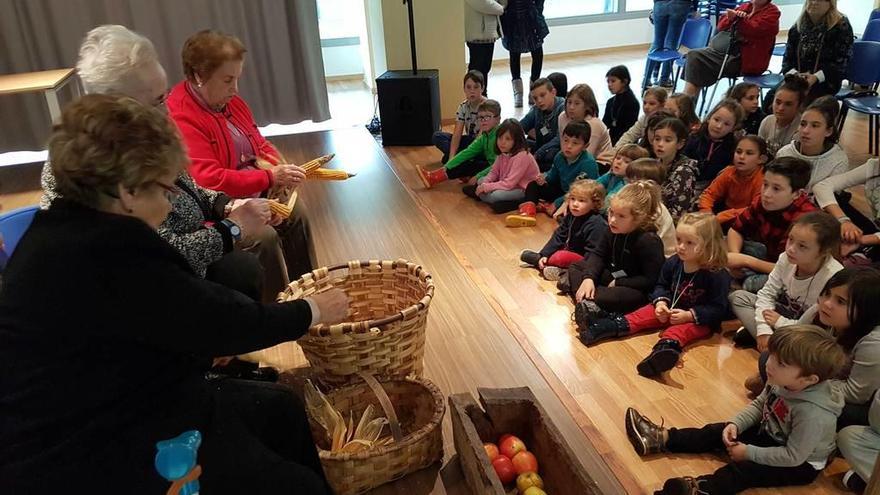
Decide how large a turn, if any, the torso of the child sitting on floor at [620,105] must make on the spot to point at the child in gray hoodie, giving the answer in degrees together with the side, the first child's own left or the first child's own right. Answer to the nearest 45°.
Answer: approximately 45° to the first child's own left

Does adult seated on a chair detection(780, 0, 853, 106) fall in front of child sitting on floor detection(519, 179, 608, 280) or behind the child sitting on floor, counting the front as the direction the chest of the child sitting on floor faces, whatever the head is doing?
behind

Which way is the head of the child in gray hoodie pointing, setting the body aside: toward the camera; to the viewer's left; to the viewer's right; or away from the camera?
to the viewer's left

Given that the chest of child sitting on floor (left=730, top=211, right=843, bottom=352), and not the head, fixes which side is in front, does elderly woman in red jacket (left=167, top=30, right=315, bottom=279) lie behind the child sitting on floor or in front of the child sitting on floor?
in front

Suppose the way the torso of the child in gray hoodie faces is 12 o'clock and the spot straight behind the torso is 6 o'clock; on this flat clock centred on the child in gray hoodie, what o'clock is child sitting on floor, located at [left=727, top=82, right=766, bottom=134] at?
The child sitting on floor is roughly at 3 o'clock from the child in gray hoodie.

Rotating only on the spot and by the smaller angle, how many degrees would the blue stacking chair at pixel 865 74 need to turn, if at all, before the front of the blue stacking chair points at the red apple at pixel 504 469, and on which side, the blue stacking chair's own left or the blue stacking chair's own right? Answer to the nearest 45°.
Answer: approximately 45° to the blue stacking chair's own left

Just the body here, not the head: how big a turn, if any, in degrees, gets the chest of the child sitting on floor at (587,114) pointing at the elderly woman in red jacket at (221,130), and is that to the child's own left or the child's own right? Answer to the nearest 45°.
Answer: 0° — they already face them

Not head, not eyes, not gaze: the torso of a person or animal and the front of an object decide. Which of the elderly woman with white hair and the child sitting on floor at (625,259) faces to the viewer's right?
the elderly woman with white hair

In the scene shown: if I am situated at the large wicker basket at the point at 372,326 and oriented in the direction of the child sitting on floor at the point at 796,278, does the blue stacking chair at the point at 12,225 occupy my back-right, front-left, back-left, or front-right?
back-left

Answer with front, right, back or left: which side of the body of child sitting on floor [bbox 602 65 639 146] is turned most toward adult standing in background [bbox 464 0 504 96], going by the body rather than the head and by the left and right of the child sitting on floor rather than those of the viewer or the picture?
right

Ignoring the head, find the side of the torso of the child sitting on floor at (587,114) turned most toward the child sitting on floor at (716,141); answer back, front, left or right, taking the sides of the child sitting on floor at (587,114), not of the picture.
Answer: left

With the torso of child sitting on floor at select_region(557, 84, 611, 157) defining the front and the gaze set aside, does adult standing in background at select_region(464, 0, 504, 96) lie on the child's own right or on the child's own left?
on the child's own right
